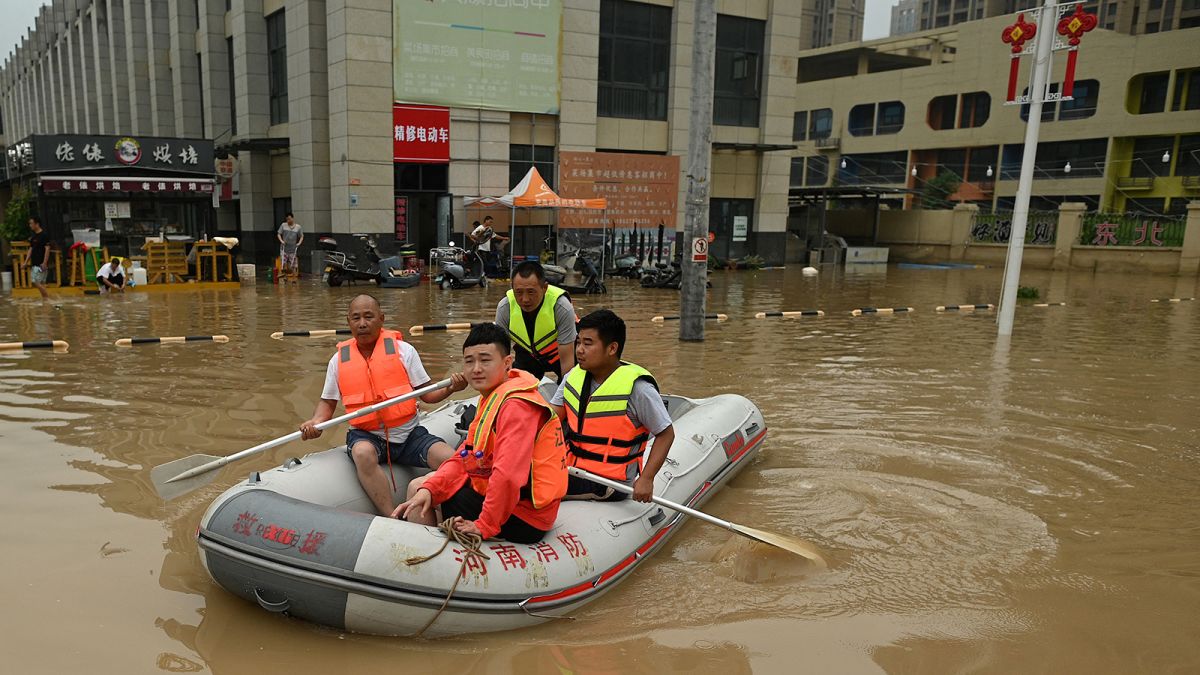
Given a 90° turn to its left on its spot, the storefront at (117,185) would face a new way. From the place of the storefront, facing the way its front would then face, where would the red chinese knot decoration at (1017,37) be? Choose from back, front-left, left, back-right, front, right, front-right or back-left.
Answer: front-right

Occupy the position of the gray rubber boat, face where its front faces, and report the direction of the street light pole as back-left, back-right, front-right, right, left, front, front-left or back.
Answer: back

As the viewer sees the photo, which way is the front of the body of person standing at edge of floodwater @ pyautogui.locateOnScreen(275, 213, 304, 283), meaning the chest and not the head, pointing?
toward the camera

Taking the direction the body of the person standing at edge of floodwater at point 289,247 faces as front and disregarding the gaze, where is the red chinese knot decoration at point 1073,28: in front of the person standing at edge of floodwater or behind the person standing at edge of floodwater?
in front

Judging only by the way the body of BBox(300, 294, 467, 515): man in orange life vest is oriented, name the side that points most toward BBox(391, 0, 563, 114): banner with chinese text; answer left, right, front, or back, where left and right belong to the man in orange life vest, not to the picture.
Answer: back

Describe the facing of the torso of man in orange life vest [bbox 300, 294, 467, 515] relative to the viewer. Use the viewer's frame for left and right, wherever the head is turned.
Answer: facing the viewer

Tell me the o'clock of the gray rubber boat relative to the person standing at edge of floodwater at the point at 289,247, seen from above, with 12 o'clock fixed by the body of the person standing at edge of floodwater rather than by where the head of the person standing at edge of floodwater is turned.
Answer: The gray rubber boat is roughly at 12 o'clock from the person standing at edge of floodwater.

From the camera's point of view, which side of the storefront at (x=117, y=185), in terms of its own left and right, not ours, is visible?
front

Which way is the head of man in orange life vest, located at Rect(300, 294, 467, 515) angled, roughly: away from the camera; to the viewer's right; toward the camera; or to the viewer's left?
toward the camera

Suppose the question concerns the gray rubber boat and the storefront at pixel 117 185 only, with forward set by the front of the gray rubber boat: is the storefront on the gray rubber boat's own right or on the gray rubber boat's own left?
on the gray rubber boat's own right

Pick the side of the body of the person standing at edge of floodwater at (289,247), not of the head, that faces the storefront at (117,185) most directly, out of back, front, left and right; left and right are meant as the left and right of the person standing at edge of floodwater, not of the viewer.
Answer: right

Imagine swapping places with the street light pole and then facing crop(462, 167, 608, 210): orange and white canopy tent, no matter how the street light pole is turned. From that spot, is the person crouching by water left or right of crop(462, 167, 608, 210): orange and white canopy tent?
left

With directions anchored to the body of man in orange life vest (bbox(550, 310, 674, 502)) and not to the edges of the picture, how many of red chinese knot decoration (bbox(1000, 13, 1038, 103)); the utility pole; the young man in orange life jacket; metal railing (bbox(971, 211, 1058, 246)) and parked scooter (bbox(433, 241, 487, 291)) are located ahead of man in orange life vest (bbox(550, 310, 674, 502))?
1

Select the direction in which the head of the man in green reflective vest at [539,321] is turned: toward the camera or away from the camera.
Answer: toward the camera

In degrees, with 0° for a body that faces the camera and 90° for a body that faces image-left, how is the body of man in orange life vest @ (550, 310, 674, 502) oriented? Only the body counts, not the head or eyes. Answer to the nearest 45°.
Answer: approximately 45°
